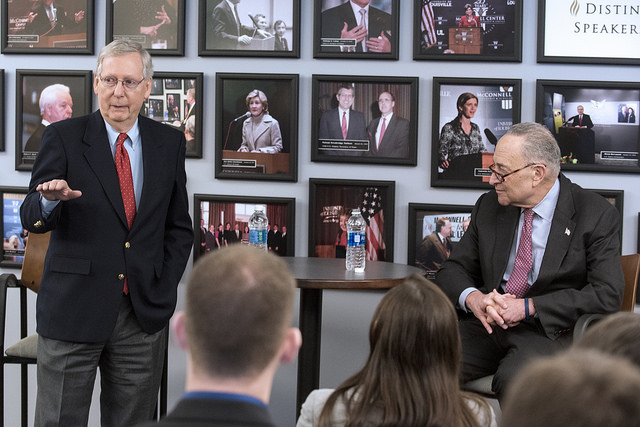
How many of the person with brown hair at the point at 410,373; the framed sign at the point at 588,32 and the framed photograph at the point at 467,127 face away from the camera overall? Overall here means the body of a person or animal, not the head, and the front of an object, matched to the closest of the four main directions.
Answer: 1

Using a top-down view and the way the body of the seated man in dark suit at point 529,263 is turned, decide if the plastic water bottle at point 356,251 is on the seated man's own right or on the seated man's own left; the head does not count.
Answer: on the seated man's own right

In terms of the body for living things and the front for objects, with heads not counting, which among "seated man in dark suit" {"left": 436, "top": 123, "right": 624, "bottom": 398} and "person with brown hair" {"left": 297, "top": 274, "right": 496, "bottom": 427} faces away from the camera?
the person with brown hair

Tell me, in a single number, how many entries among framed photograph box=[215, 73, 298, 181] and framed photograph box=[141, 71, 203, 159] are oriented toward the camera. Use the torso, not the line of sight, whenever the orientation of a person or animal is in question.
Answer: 2

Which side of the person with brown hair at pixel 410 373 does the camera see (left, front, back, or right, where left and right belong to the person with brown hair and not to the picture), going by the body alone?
back

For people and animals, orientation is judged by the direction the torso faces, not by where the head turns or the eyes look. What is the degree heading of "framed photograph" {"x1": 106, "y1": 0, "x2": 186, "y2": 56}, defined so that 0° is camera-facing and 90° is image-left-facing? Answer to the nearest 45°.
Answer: approximately 0°

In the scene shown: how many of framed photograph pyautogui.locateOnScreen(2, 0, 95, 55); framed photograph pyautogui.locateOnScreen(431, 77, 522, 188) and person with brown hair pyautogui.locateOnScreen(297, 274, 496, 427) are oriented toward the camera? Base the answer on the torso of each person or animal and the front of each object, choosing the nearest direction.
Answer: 2

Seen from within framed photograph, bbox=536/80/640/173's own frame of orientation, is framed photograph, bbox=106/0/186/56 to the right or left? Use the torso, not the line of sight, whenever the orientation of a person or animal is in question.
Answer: on its right

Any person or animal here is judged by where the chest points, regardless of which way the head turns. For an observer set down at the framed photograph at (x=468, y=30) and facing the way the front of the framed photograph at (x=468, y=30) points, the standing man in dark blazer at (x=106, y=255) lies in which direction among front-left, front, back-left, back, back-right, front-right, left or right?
front-right

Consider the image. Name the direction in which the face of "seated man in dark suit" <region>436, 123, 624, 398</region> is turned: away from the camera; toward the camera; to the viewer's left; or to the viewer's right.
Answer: to the viewer's left

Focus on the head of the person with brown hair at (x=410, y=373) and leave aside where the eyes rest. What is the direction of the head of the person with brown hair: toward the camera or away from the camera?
away from the camera

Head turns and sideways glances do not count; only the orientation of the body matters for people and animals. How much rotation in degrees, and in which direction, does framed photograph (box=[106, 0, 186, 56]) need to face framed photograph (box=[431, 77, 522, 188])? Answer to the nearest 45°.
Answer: approximately 90° to its left

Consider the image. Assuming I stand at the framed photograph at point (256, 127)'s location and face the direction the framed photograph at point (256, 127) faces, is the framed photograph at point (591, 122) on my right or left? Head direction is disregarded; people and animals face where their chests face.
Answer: on my left
